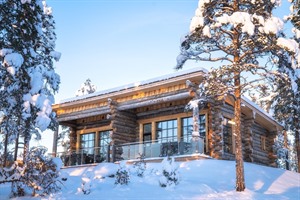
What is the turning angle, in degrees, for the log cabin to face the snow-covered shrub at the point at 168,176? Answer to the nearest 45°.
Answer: approximately 45° to its left
